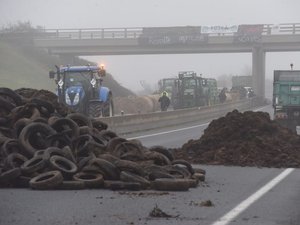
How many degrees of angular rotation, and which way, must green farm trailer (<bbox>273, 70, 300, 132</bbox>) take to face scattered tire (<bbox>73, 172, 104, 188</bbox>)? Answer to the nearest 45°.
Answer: approximately 180°

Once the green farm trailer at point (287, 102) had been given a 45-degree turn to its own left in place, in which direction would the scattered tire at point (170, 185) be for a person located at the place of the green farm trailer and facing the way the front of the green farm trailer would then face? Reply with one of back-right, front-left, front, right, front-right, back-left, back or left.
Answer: back-left

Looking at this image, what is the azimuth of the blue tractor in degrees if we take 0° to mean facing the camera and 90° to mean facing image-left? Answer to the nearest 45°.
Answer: approximately 45°

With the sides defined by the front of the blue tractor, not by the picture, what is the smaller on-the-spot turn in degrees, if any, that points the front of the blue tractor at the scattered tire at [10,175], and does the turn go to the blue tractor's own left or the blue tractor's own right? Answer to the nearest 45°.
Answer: approximately 45° to the blue tractor's own left

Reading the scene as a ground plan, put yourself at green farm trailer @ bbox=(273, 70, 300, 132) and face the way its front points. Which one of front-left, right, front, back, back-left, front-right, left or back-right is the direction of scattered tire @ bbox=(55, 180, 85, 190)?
back

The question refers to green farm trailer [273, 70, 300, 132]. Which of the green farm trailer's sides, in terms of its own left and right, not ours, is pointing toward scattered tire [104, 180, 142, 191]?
back

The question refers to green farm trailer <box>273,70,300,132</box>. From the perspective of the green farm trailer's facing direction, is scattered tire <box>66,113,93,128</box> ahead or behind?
behind

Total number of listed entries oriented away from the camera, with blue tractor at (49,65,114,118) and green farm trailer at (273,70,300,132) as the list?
1

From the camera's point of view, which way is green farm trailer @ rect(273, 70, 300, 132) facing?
away from the camera

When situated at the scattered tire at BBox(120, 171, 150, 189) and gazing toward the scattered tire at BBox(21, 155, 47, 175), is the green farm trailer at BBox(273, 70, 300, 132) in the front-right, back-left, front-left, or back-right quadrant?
back-right

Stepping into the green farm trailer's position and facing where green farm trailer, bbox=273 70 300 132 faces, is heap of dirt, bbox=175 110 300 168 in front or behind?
behind

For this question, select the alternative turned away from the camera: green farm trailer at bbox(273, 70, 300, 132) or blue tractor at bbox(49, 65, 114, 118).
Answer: the green farm trailer

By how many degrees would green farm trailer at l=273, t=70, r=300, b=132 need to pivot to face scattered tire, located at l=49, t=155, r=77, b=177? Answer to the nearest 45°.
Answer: approximately 180°

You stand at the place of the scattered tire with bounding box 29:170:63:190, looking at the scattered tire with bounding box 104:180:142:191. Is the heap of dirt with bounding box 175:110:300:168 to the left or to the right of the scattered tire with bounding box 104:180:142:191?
left

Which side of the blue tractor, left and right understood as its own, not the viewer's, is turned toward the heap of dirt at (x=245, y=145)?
left

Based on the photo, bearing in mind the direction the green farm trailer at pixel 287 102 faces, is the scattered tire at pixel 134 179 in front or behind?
behind

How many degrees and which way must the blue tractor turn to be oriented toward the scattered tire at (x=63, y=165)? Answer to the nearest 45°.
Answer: approximately 45° to its left
